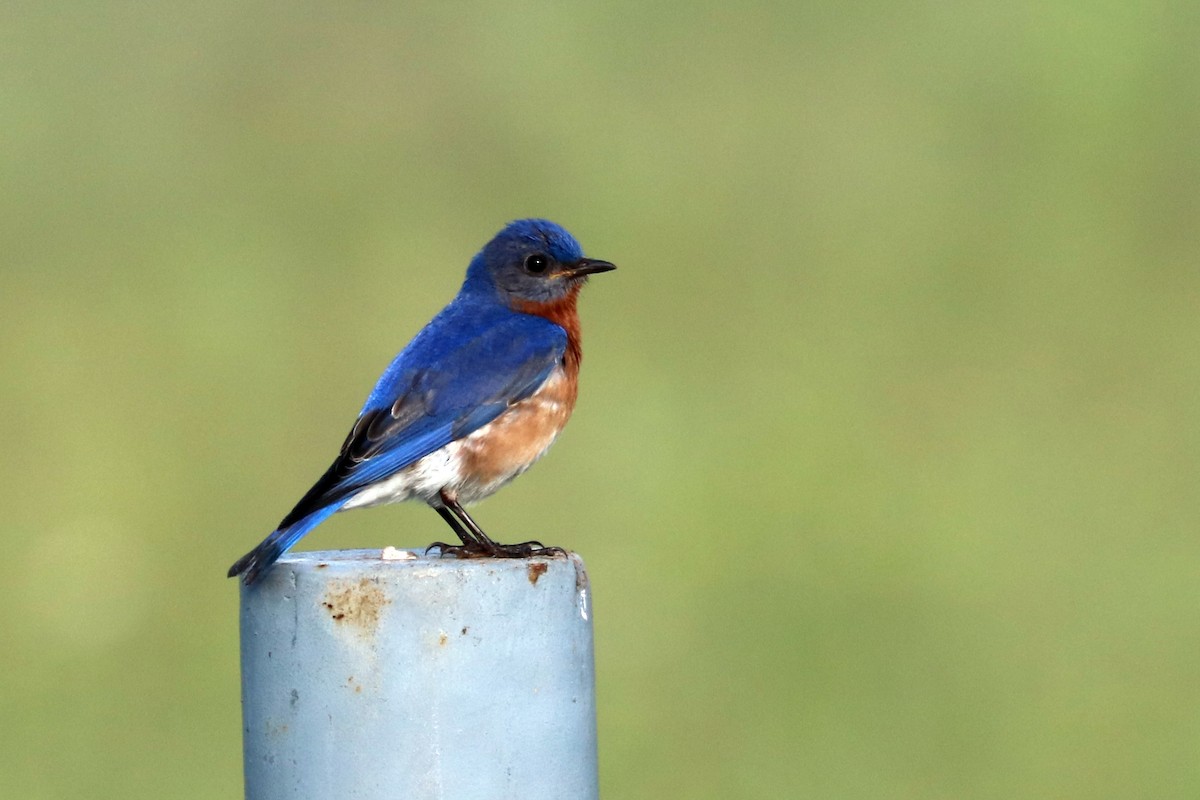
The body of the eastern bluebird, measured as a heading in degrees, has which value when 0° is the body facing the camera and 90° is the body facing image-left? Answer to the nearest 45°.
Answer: approximately 270°
